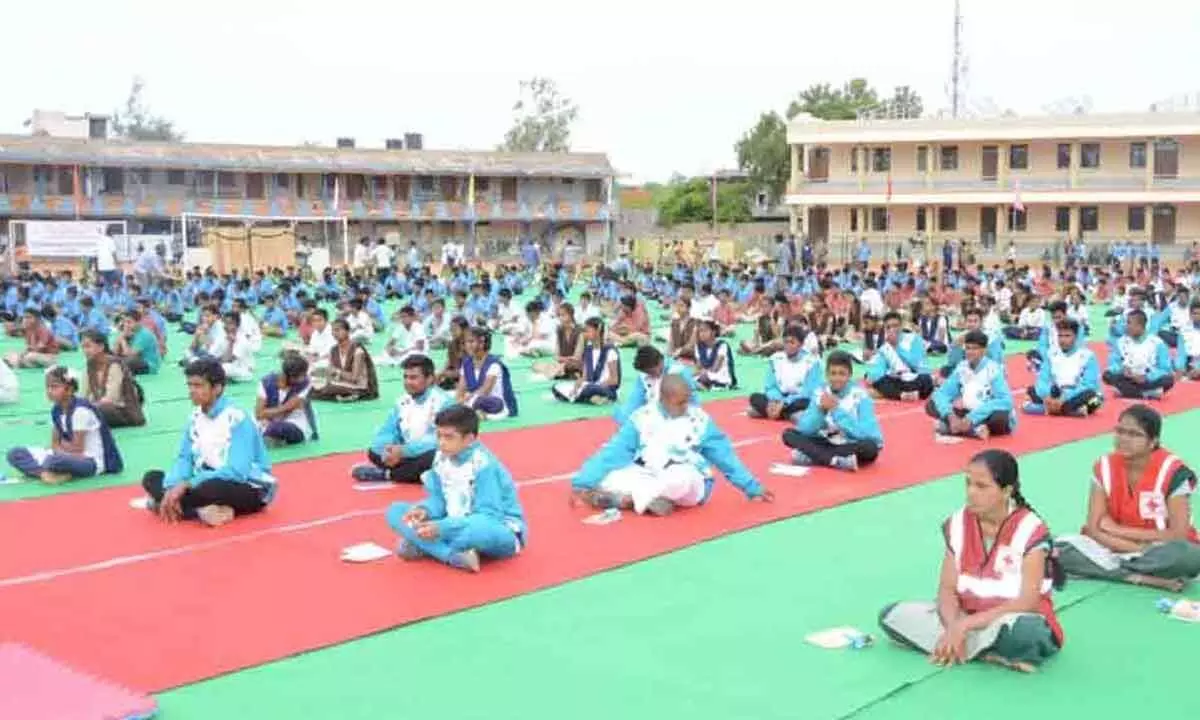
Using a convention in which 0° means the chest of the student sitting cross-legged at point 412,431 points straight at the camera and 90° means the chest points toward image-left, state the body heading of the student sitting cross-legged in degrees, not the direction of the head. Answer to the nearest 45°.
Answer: approximately 45°

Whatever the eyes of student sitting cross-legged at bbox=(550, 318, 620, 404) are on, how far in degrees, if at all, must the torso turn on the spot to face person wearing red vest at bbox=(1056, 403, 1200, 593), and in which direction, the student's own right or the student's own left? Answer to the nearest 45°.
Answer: approximately 45° to the student's own left

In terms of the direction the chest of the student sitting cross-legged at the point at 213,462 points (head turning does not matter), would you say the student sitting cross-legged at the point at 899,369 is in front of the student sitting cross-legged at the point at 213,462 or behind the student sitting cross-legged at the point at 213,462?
behind

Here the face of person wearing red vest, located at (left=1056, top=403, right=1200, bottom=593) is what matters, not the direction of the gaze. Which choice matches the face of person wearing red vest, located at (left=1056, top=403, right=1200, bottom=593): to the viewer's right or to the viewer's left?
to the viewer's left

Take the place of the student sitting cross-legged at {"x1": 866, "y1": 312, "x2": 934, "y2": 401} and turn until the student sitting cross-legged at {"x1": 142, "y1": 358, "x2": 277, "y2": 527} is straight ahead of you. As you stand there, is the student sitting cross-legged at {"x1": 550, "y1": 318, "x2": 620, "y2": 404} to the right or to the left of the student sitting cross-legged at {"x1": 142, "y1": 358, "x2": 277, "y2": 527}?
right

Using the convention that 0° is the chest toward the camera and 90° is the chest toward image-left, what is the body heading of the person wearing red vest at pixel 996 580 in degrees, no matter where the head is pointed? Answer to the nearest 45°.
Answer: approximately 45°

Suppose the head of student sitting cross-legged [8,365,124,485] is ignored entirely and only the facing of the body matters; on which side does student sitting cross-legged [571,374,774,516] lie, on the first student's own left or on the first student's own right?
on the first student's own left

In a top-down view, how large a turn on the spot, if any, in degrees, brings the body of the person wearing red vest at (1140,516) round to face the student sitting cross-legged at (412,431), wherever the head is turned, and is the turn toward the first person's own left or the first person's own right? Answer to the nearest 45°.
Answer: approximately 45° to the first person's own right
